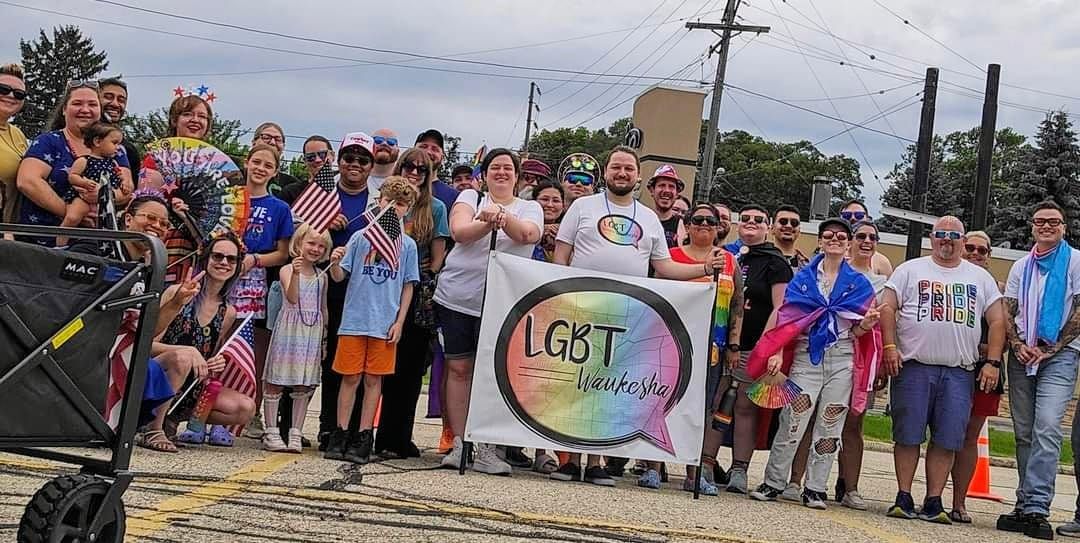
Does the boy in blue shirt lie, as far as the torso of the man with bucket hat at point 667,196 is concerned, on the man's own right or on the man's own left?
on the man's own right

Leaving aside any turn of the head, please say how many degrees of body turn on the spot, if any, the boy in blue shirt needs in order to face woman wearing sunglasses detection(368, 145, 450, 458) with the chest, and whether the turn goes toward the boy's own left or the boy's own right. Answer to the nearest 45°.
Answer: approximately 135° to the boy's own left

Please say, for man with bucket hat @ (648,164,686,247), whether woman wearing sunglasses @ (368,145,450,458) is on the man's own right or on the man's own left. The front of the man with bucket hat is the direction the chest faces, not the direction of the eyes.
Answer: on the man's own right

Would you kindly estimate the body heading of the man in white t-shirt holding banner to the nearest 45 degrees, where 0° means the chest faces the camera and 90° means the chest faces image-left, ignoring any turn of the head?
approximately 0°

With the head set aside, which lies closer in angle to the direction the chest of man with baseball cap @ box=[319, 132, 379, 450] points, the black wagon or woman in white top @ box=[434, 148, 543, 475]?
the black wagon

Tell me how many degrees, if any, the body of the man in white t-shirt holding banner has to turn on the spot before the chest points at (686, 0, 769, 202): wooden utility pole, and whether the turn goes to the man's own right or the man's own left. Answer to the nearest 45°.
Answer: approximately 180°
